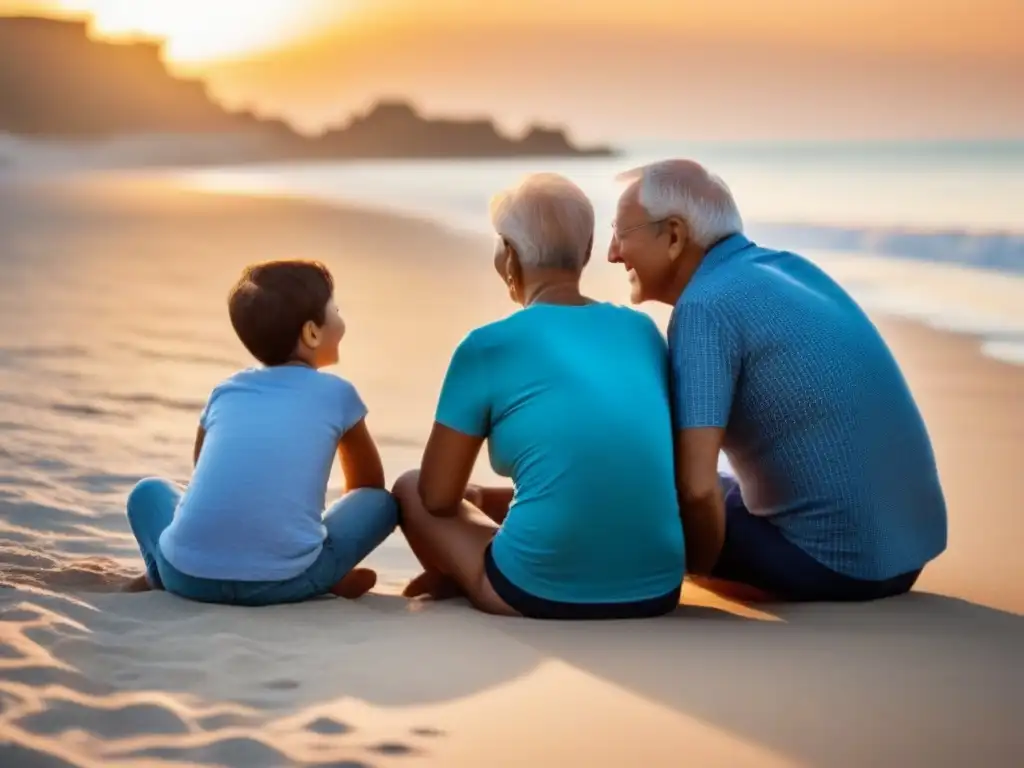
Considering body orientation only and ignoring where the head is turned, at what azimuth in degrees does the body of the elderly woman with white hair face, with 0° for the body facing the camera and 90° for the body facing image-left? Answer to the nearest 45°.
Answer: approximately 135°

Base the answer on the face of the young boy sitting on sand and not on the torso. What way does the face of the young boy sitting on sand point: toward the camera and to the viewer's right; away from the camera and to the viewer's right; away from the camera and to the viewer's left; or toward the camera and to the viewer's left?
away from the camera and to the viewer's right

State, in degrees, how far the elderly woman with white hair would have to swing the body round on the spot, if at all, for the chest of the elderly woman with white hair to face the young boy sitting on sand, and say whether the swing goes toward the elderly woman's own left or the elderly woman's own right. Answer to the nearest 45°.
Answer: approximately 45° to the elderly woman's own left
